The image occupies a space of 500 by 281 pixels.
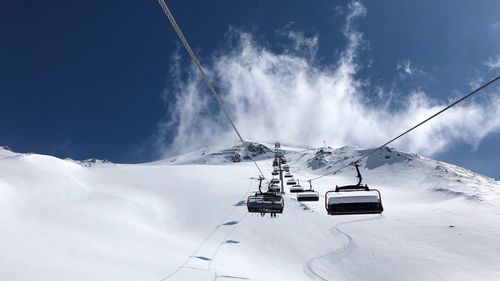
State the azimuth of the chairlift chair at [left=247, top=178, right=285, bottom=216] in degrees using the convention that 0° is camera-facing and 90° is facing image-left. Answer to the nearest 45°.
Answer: approximately 180°
